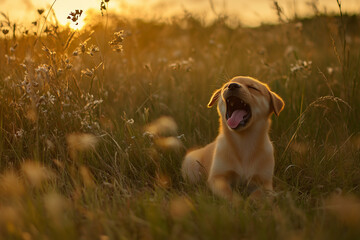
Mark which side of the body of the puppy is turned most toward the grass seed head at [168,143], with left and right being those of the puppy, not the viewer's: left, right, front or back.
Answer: right

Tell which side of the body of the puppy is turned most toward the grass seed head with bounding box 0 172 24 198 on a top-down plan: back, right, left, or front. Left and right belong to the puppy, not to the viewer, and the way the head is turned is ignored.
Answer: right

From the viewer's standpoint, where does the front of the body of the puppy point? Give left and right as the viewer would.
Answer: facing the viewer and to the right of the viewer

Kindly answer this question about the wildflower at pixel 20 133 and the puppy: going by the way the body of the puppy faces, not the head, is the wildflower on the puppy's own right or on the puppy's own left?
on the puppy's own right

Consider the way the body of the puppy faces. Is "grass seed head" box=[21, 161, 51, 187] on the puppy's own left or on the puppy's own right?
on the puppy's own right

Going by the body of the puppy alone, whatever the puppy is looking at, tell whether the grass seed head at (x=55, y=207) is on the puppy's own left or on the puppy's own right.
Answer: on the puppy's own right

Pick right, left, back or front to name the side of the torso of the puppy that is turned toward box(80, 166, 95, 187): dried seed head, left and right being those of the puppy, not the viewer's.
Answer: right

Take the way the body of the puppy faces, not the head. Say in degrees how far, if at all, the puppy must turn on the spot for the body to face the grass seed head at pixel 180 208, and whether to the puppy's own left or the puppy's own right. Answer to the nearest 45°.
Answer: approximately 45° to the puppy's own right
